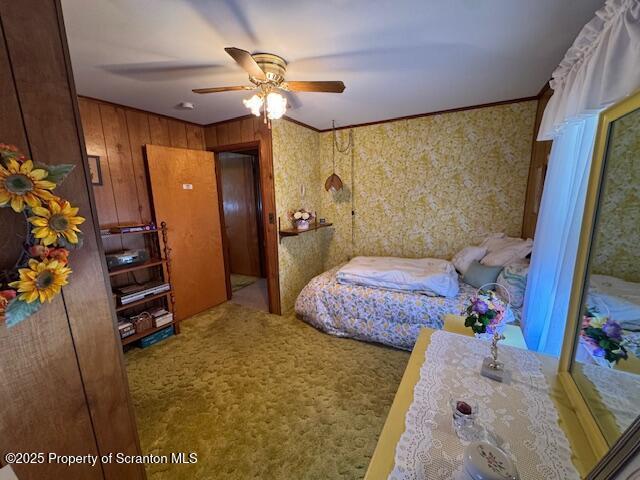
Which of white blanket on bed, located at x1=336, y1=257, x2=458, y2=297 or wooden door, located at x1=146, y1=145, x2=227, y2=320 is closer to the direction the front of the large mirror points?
the wooden door

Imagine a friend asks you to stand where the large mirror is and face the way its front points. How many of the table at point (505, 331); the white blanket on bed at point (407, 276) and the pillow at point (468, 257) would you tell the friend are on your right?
3

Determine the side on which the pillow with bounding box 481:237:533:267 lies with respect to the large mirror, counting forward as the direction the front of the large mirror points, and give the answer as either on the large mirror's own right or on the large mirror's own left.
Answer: on the large mirror's own right

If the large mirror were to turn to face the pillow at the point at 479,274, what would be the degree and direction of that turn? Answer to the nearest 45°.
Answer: approximately 90° to its right

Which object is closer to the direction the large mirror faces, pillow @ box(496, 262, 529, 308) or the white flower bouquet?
the white flower bouquet

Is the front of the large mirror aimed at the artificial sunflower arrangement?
yes

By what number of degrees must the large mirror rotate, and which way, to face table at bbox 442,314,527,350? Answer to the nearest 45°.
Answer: approximately 90° to its right

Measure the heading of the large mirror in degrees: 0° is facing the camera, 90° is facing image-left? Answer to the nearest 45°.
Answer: approximately 45°

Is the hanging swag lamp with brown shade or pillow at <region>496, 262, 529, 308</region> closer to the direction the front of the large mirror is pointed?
the hanging swag lamp with brown shade

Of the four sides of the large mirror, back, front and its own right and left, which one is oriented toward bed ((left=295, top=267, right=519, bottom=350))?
right

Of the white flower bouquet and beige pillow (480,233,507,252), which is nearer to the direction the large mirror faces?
the white flower bouquet

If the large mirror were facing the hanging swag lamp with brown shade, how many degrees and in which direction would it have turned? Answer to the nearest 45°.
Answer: approximately 90° to its right

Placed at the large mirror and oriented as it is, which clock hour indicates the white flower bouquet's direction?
The white flower bouquet is roughly at 2 o'clock from the large mirror.
